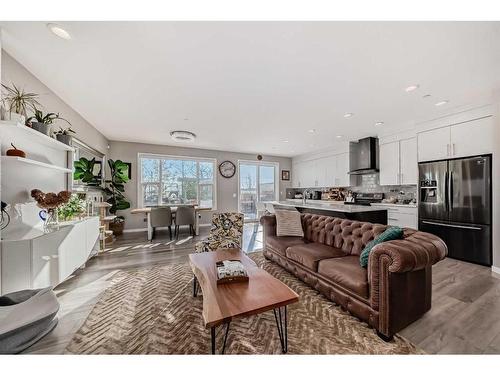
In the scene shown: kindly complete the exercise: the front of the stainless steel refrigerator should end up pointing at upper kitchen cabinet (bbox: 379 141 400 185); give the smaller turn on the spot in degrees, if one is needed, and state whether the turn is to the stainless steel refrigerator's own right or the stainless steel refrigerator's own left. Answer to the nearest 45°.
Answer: approximately 90° to the stainless steel refrigerator's own right

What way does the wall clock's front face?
toward the camera

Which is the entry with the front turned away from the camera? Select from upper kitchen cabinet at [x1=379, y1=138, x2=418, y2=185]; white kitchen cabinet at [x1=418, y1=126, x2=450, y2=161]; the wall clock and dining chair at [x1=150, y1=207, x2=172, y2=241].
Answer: the dining chair

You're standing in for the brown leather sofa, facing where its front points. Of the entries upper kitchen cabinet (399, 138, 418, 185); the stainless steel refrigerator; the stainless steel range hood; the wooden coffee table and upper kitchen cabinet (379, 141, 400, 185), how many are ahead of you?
1

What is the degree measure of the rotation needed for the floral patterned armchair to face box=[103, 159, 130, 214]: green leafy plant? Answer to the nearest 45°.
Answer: approximately 90° to its right

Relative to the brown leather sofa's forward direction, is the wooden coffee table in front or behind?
in front

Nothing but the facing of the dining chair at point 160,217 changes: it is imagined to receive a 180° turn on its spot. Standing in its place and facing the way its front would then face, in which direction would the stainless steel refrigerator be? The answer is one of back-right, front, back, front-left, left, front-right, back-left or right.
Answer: front-left

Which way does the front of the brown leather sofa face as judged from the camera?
facing the viewer and to the left of the viewer

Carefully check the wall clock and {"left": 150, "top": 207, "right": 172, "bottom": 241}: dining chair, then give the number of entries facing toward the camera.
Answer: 1

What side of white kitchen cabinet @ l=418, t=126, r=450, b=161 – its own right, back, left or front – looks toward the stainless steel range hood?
right

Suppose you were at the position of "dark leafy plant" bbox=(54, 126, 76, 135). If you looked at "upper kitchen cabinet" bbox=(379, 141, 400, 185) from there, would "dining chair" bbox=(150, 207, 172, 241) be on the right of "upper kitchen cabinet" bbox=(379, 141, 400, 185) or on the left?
left

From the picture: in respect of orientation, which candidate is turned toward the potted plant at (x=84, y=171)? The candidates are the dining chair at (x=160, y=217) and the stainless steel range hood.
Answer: the stainless steel range hood

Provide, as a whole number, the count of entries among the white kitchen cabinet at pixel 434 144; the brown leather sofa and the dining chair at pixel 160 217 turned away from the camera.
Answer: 1

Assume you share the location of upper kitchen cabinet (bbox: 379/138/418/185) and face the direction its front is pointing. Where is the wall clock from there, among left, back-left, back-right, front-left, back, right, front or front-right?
front-right

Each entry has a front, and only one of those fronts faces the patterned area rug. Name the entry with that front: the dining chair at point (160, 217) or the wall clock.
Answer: the wall clock

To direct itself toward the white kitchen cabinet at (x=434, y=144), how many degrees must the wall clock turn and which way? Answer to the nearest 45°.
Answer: approximately 45° to its left

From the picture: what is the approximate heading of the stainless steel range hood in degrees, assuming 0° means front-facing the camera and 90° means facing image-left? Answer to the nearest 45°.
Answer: approximately 45°
